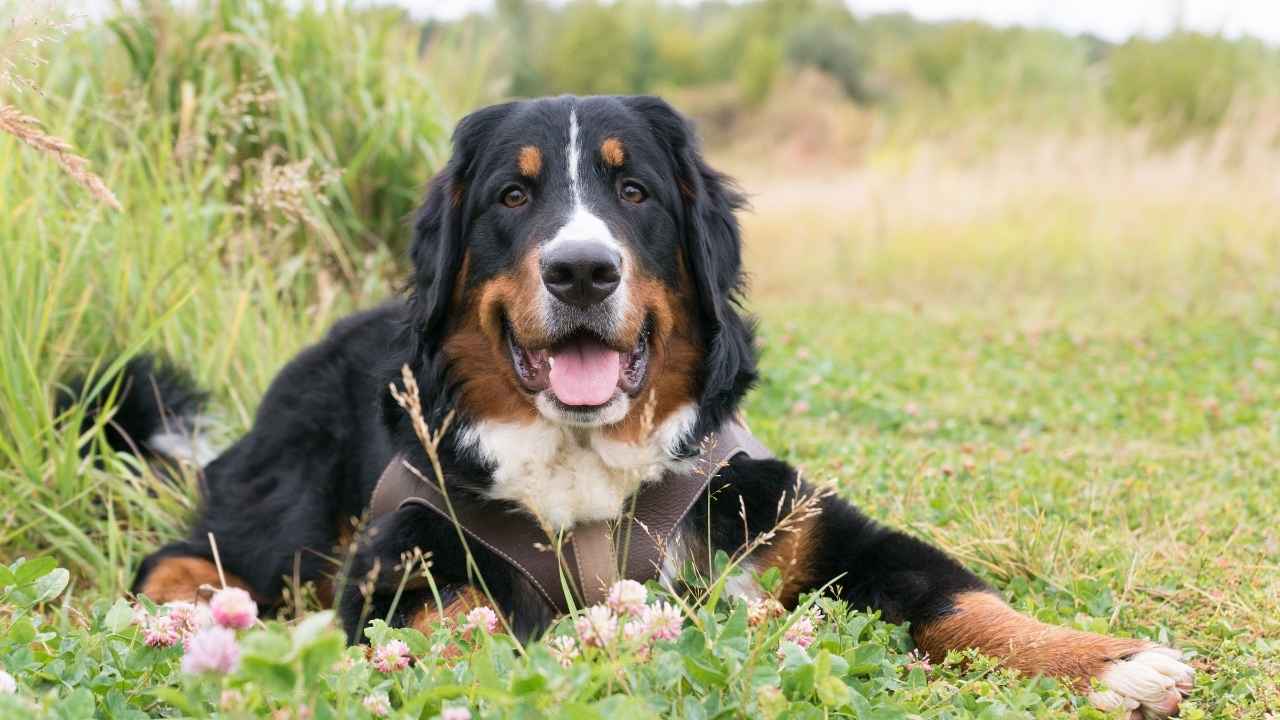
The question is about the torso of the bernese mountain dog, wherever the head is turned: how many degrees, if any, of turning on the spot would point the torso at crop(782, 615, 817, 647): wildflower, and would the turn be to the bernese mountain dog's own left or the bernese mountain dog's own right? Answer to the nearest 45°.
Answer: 0° — it already faces it

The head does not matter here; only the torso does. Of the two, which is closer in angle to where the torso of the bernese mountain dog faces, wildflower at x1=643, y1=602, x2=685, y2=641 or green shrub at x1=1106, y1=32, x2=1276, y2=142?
the wildflower

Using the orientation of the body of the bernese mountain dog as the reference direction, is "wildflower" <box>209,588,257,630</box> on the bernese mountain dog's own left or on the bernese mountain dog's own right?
on the bernese mountain dog's own right

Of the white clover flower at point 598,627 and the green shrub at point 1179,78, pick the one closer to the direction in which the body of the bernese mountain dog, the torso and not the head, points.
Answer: the white clover flower

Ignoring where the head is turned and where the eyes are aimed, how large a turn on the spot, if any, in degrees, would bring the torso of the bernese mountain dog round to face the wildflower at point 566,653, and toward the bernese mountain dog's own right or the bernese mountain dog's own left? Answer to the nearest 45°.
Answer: approximately 45° to the bernese mountain dog's own right

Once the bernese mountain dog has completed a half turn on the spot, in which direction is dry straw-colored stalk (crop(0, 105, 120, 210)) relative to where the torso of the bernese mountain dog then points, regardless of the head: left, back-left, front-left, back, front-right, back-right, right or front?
left

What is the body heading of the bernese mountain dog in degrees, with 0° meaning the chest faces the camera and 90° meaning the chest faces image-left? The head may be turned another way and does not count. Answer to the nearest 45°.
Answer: approximately 315°

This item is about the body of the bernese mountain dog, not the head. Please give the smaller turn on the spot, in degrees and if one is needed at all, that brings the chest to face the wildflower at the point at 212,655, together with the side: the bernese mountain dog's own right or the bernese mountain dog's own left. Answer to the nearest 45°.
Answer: approximately 45° to the bernese mountain dog's own right

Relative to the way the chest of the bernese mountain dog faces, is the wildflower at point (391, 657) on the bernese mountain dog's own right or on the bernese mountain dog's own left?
on the bernese mountain dog's own right

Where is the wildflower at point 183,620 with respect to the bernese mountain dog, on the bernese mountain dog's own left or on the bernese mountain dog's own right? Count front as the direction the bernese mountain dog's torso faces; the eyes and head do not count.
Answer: on the bernese mountain dog's own right

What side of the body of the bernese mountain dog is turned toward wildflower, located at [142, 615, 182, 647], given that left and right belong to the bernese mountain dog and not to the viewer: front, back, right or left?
right

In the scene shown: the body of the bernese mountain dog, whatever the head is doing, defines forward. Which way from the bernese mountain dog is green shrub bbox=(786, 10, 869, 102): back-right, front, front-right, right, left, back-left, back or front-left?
back-left
